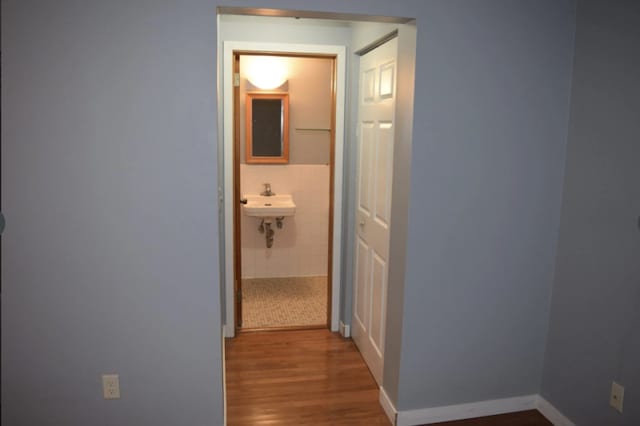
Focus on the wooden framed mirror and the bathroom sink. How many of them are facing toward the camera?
2

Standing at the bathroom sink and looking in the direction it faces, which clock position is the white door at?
The white door is roughly at 11 o'clock from the bathroom sink.

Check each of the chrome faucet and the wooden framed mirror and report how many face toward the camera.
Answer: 2

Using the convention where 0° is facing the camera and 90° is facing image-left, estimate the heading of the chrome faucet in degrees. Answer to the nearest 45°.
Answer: approximately 0°

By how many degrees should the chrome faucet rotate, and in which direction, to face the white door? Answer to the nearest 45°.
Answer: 0° — it already faces it
